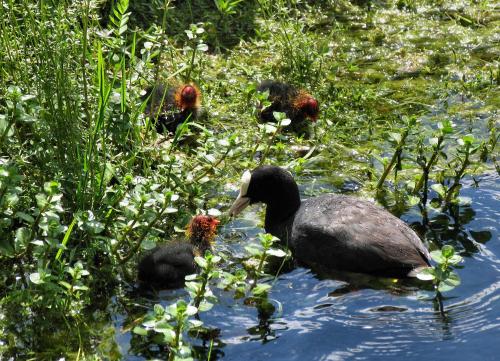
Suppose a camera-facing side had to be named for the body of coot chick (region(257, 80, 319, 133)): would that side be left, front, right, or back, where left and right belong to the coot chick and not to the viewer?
right

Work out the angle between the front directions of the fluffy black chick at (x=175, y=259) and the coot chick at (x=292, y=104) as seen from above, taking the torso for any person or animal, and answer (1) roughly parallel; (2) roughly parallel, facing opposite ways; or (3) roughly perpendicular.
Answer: roughly parallel

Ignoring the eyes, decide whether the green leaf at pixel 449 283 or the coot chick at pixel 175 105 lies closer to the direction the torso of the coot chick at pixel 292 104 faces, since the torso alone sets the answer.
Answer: the green leaf

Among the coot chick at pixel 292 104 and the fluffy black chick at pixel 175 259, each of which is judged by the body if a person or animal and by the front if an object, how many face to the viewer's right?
2

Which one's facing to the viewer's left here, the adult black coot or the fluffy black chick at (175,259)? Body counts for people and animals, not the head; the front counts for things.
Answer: the adult black coot

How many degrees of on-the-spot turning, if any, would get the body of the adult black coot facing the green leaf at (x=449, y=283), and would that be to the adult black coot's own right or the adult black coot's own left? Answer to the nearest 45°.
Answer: approximately 135° to the adult black coot's own left

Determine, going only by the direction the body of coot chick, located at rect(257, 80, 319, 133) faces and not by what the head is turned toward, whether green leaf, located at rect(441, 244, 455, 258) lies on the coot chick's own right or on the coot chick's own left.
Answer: on the coot chick's own right

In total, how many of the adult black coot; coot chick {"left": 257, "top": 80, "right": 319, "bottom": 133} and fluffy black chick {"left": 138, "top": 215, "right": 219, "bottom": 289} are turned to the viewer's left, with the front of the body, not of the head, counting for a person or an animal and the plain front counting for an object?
1

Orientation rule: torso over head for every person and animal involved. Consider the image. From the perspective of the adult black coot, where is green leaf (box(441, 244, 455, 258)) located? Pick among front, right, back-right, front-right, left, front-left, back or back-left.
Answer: back-left

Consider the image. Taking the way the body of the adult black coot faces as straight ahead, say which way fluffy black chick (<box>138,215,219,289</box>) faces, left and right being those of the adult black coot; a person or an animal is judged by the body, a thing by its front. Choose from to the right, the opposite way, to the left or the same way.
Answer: the opposite way

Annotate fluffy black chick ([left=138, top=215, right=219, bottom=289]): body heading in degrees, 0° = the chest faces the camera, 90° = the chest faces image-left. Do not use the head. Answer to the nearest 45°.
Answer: approximately 270°

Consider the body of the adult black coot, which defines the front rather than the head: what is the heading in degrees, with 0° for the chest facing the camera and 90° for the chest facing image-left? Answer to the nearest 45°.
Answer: approximately 90°
